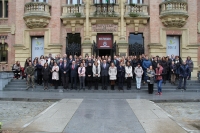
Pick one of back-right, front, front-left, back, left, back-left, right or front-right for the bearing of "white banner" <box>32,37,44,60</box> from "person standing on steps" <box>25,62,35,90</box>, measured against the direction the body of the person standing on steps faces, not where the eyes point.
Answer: back

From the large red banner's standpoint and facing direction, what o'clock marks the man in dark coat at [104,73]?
The man in dark coat is roughly at 12 o'clock from the large red banner.

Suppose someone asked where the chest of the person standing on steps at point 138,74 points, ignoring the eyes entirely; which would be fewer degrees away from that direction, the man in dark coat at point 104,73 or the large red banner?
the man in dark coat

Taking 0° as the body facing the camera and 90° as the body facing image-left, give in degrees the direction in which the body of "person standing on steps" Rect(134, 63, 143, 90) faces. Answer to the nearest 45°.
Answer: approximately 0°

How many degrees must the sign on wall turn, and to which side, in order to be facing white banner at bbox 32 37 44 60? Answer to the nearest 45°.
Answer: approximately 90° to its right

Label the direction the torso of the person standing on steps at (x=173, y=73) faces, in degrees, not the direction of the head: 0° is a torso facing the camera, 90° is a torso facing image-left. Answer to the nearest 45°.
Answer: approximately 0°

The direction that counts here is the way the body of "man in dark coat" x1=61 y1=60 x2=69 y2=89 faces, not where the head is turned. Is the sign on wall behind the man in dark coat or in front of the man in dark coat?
behind

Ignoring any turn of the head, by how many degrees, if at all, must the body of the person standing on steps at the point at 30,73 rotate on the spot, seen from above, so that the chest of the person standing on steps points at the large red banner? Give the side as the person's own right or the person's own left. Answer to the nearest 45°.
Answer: approximately 135° to the person's own left
